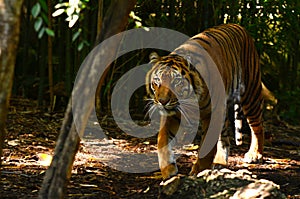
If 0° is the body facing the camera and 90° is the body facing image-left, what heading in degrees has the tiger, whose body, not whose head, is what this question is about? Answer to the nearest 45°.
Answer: approximately 45°

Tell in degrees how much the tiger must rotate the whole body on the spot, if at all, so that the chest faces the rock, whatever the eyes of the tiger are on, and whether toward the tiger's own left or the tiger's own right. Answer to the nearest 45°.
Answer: approximately 45° to the tiger's own left

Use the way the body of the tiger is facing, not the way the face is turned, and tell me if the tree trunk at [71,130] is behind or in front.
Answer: in front
